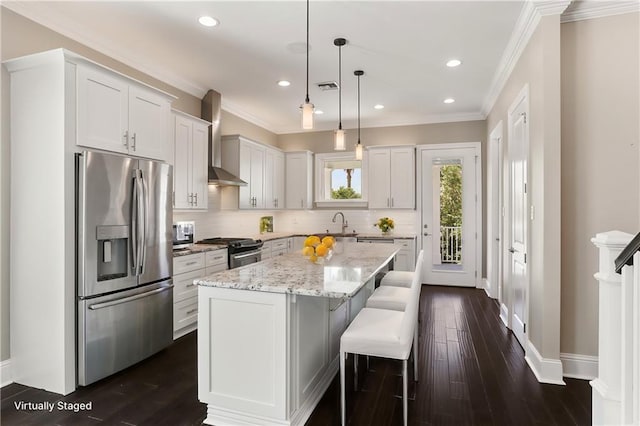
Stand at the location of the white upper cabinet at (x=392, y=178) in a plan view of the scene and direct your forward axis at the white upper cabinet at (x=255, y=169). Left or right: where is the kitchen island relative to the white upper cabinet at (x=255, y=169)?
left

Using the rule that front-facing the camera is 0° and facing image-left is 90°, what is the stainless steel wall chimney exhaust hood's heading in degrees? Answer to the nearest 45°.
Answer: approximately 315°

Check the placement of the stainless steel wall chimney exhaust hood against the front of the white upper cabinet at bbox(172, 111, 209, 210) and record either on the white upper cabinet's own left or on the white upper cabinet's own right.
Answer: on the white upper cabinet's own left

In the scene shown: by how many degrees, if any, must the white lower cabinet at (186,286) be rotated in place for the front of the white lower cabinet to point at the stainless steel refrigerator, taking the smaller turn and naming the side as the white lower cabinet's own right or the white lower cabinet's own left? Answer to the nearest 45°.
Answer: approximately 90° to the white lower cabinet's own right

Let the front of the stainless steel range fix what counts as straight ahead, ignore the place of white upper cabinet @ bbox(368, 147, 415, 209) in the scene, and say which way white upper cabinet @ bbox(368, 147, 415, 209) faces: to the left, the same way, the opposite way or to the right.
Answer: to the right

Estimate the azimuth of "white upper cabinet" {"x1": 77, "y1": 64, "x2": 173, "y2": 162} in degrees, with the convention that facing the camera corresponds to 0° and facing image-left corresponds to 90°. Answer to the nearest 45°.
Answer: approximately 315°

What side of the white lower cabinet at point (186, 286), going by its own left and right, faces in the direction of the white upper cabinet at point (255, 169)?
left

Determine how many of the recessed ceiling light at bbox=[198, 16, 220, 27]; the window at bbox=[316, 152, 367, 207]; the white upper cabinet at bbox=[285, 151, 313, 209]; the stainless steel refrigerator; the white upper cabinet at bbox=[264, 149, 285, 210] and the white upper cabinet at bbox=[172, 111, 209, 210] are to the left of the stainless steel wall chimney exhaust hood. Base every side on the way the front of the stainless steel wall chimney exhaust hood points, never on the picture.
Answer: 3

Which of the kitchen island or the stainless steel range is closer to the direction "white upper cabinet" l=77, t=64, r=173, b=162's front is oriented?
the kitchen island

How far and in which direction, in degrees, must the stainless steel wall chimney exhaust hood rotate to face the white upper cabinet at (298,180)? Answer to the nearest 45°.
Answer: approximately 90° to its left
